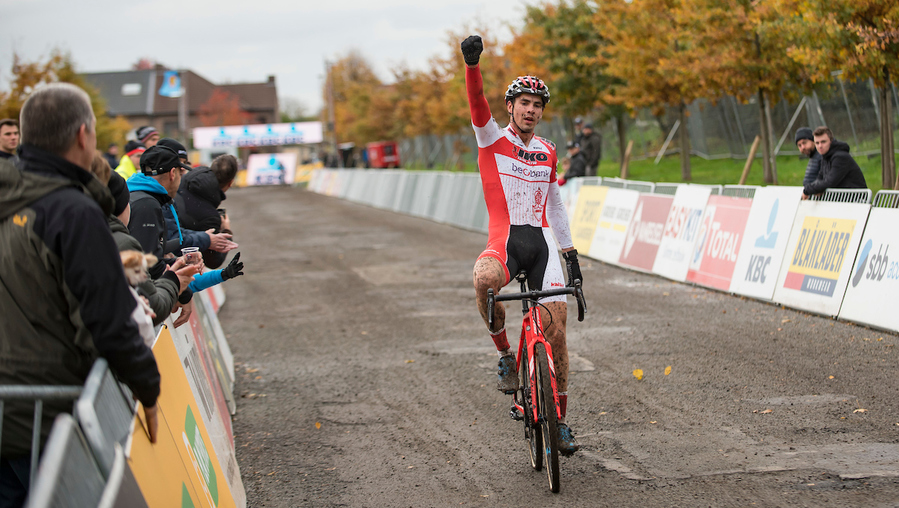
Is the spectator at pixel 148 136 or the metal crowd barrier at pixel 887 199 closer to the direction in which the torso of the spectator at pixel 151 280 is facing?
the metal crowd barrier

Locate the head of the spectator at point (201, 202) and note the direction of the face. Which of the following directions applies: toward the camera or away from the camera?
away from the camera

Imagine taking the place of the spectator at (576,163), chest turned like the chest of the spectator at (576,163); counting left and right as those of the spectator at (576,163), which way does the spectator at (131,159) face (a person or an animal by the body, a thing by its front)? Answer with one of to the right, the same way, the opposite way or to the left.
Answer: the opposite way

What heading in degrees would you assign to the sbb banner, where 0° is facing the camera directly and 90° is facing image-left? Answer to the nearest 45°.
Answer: approximately 45°

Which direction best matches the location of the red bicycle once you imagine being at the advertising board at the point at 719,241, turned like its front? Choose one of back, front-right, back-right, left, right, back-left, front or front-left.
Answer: front-left

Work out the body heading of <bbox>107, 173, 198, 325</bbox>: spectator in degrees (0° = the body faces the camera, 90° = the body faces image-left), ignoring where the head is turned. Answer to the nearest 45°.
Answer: approximately 270°

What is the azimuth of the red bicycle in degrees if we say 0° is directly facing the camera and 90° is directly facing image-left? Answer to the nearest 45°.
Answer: approximately 0°

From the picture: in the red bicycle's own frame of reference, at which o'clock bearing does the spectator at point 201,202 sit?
The spectator is roughly at 4 o'clock from the red bicycle.

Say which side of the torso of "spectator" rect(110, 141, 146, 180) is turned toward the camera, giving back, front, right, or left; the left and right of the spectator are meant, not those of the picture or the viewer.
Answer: right

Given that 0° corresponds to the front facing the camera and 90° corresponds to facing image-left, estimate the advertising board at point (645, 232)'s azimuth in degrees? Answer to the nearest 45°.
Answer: approximately 45°

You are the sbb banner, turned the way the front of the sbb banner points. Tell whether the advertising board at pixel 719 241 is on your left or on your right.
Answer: on your right

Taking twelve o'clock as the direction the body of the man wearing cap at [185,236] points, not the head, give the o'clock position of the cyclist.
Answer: The cyclist is roughly at 1 o'clock from the man wearing cap.
